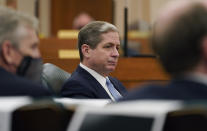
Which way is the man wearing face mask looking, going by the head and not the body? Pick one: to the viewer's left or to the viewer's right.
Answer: to the viewer's right

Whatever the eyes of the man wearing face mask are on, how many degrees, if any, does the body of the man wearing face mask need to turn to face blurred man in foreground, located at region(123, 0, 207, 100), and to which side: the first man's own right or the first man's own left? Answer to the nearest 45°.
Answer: approximately 45° to the first man's own right

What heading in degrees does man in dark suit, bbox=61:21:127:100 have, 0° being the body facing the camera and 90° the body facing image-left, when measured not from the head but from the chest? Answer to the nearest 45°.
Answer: approximately 315°

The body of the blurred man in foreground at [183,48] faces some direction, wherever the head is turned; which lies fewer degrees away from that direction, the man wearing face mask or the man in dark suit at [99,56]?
the man in dark suit

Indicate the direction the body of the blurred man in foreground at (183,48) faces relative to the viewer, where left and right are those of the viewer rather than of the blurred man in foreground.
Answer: facing away from the viewer and to the right of the viewer

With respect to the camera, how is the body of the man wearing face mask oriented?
to the viewer's right
